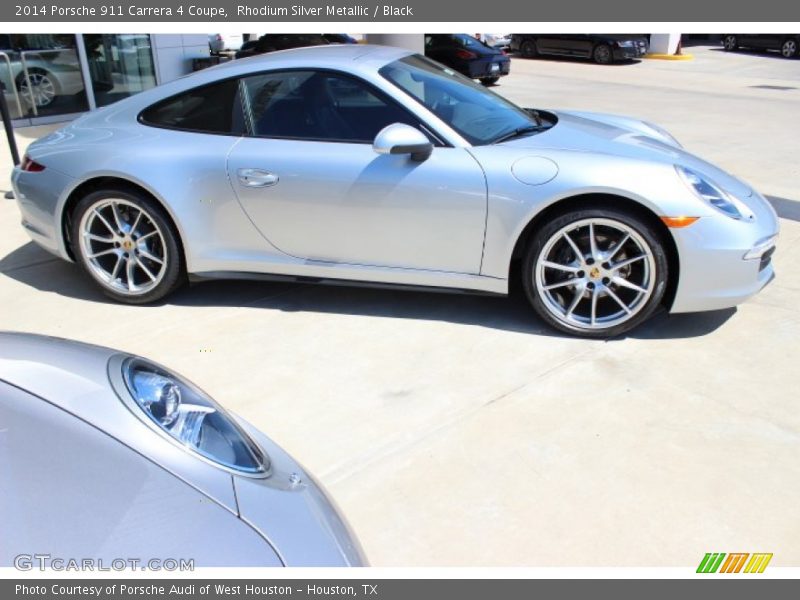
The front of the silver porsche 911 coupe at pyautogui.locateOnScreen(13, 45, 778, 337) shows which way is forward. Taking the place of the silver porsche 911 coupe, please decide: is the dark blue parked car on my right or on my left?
on my left

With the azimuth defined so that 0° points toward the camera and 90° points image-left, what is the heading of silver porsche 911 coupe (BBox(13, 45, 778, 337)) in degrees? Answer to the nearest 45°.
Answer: approximately 270°

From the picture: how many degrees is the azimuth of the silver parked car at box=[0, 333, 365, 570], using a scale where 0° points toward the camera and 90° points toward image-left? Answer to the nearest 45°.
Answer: approximately 315°

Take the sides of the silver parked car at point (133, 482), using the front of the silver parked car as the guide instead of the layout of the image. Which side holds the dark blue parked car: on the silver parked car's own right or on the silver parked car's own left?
on the silver parked car's own left
